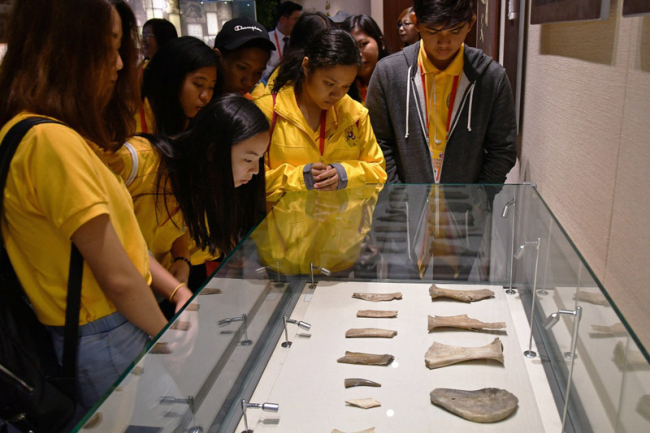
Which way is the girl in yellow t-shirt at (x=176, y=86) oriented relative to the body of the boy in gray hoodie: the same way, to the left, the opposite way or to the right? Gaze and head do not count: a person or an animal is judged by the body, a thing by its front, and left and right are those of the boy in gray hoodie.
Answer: to the left

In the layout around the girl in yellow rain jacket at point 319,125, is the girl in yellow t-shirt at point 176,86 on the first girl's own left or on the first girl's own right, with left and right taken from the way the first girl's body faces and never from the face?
on the first girl's own right

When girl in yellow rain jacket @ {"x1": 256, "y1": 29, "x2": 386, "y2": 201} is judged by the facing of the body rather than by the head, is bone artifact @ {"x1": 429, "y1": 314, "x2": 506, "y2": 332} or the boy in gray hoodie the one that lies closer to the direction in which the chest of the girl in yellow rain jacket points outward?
the bone artifact

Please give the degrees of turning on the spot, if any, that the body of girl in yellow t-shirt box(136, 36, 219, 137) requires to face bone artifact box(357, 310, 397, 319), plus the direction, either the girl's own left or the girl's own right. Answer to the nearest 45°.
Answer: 0° — they already face it

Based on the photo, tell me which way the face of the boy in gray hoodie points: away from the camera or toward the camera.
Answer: toward the camera

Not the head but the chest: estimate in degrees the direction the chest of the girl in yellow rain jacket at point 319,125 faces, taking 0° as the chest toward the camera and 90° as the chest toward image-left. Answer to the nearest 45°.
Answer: approximately 315°

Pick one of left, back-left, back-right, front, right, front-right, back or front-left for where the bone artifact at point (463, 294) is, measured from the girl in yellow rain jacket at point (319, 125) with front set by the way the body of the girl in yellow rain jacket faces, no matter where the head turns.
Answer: front

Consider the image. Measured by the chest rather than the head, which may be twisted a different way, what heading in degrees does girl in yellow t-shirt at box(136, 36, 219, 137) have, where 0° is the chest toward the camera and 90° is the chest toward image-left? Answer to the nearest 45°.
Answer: approximately 315°

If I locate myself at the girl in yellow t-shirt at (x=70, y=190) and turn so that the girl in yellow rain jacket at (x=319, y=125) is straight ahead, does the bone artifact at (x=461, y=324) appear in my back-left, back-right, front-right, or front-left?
front-right

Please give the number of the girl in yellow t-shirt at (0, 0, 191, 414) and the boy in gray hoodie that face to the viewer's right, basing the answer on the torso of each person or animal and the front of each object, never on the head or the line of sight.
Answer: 1

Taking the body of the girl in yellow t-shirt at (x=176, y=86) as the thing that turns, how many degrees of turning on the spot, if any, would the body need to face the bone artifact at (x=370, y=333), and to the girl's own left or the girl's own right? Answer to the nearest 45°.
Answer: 0° — they already face it

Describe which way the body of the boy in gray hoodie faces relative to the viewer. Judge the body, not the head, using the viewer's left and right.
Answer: facing the viewer

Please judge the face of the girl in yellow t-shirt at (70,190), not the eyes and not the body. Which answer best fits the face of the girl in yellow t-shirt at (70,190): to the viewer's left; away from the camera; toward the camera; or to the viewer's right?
to the viewer's right

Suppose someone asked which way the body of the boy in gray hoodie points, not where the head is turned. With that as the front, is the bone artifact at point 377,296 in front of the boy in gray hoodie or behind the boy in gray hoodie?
in front

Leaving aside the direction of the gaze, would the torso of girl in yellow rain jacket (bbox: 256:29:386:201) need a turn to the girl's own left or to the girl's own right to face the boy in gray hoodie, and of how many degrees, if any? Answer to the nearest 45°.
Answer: approximately 90° to the girl's own left

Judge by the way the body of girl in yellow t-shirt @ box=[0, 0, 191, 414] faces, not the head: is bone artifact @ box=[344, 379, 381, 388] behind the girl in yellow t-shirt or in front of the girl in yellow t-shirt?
in front

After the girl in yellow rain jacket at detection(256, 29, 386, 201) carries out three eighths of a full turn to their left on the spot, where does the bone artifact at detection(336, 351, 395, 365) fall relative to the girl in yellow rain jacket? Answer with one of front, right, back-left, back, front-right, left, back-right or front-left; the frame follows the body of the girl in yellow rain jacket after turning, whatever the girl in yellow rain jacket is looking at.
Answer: back

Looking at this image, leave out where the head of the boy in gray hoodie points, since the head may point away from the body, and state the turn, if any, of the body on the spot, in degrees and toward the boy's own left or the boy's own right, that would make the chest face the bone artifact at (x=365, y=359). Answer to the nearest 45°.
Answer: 0° — they already face it

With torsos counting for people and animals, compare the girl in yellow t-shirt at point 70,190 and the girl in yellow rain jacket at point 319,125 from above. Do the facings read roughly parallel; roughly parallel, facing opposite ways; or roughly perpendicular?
roughly perpendicular
